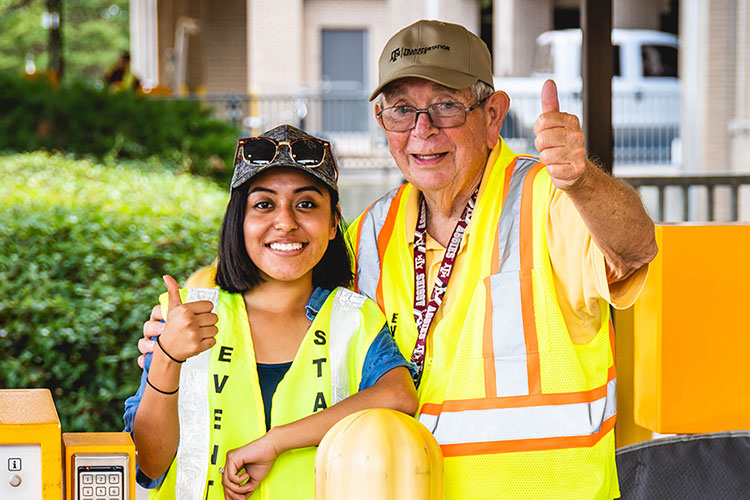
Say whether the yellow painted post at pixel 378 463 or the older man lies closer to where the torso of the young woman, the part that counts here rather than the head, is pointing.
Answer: the yellow painted post

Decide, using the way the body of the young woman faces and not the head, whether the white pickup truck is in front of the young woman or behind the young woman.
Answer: behind

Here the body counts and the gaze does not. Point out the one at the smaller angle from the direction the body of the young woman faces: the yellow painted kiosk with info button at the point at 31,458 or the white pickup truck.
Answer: the yellow painted kiosk with info button

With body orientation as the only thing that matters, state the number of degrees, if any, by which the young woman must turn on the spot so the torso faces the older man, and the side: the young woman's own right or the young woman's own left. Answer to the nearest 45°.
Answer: approximately 90° to the young woman's own left

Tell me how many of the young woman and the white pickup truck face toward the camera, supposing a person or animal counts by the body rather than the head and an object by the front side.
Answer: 1

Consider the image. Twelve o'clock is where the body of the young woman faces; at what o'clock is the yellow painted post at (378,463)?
The yellow painted post is roughly at 12 o'clock from the young woman.

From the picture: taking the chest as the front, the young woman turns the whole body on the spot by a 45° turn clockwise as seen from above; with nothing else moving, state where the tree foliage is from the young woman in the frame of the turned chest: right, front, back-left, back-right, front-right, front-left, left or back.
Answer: back-right

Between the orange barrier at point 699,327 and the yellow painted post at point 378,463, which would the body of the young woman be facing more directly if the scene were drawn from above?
the yellow painted post
